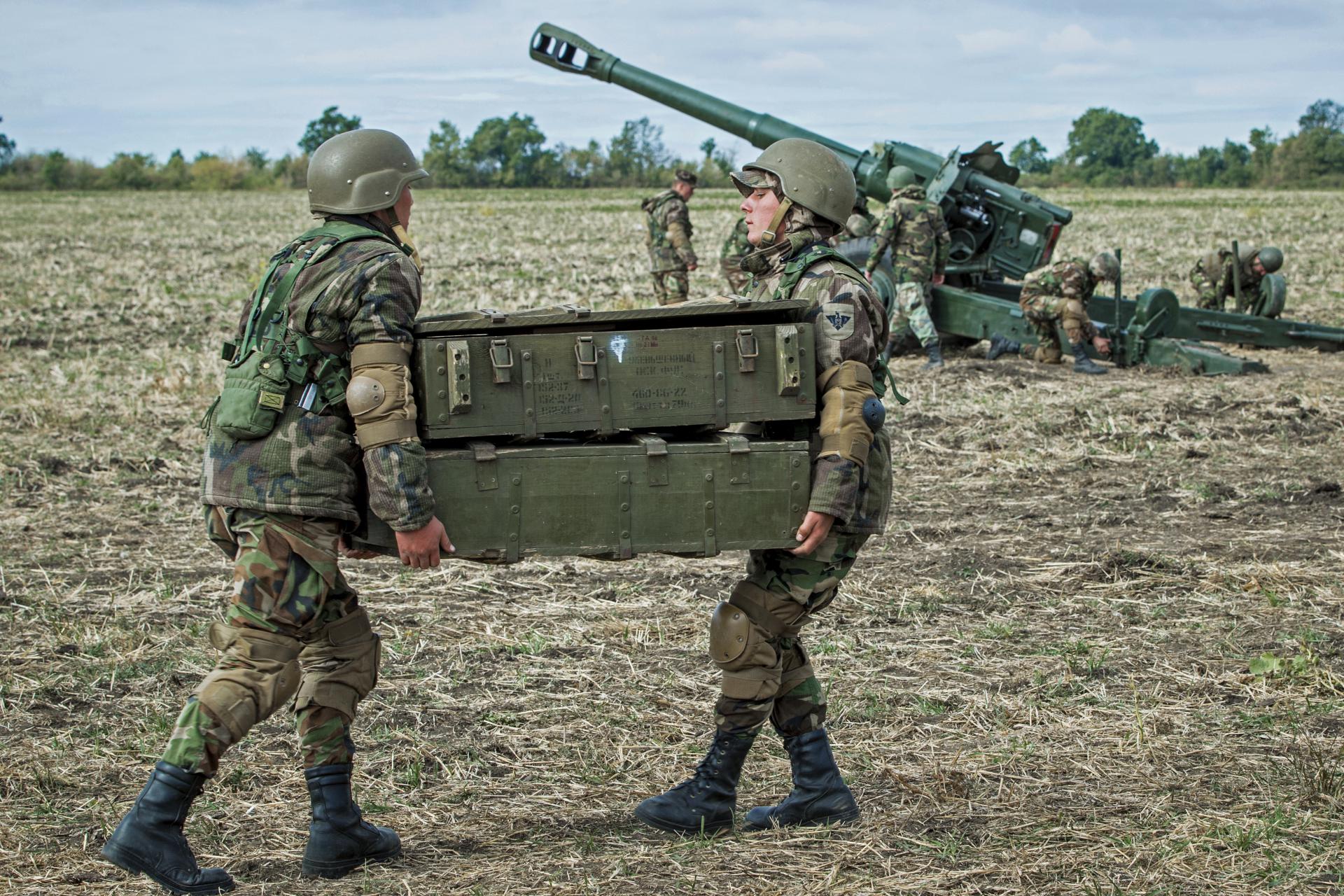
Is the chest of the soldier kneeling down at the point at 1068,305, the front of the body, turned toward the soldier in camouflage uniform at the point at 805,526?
no

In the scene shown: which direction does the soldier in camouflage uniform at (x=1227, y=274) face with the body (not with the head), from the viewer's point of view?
to the viewer's right

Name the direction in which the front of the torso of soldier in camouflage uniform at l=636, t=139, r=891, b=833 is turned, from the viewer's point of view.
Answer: to the viewer's left

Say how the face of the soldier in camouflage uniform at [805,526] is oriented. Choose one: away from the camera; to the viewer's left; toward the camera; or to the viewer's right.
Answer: to the viewer's left

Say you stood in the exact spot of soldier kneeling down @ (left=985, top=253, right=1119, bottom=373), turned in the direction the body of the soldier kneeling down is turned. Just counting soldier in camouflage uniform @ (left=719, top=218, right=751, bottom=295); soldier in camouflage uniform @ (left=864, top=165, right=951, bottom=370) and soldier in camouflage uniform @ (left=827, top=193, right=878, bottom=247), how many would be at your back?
3

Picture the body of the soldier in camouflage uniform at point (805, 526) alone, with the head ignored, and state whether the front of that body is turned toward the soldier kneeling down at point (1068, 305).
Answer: no

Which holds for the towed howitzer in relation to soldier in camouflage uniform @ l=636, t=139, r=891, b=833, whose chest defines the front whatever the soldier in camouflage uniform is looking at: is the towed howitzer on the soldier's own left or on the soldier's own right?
on the soldier's own right

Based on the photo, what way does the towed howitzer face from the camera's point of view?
to the viewer's left

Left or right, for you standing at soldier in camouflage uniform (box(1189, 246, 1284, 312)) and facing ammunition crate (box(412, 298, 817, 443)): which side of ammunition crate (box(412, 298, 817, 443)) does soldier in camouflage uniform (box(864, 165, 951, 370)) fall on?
right

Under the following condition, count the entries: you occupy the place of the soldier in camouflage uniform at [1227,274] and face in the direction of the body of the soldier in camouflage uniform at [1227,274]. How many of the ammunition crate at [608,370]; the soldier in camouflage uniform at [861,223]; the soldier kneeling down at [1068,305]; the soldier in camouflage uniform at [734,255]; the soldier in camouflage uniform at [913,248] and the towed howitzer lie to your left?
0

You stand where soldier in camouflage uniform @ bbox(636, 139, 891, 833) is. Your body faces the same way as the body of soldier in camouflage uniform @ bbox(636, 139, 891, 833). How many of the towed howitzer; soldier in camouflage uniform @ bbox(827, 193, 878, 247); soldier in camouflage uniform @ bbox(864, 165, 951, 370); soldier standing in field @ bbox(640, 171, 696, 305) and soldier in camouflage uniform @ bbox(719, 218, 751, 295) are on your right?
5

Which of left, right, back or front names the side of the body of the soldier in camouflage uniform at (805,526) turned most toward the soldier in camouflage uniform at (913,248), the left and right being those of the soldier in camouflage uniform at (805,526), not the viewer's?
right

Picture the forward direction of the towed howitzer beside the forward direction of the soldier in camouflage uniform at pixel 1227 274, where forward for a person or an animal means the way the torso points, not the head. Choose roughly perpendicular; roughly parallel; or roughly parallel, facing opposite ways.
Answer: roughly parallel, facing opposite ways

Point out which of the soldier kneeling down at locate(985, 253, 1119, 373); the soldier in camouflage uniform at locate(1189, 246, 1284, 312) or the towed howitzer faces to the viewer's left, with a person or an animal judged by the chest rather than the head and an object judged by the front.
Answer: the towed howitzer
